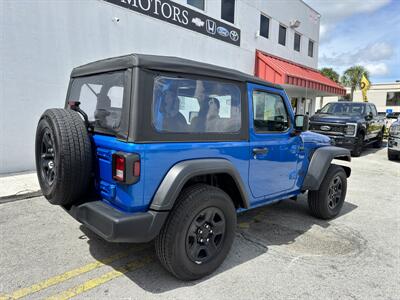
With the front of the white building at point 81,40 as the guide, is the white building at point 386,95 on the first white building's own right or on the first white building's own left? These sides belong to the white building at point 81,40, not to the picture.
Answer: on the first white building's own left

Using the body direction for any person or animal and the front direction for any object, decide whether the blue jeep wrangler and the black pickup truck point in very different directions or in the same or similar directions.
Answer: very different directions

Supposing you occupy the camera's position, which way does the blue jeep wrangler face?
facing away from the viewer and to the right of the viewer

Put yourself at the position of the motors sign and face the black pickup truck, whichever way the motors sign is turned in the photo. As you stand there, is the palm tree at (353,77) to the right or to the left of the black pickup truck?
left

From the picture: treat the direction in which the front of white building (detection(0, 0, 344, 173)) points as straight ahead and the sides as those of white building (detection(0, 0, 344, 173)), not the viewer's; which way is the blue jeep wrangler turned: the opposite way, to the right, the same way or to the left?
to the left

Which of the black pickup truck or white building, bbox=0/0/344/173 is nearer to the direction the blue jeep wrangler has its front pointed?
the black pickup truck

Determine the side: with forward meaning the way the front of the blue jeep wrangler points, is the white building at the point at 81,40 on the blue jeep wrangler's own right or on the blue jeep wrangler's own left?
on the blue jeep wrangler's own left
